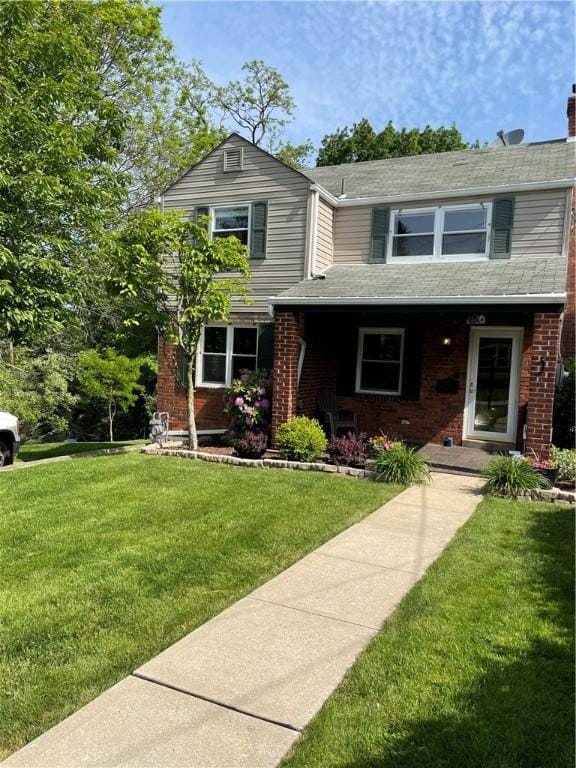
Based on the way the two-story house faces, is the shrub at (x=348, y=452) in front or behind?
in front

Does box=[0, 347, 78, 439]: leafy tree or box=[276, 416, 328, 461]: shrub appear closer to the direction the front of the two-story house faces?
the shrub

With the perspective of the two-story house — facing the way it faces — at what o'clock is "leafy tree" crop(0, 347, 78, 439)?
The leafy tree is roughly at 4 o'clock from the two-story house.

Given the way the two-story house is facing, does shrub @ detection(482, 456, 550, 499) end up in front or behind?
in front

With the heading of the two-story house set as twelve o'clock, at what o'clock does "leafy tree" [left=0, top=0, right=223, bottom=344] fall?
The leafy tree is roughly at 2 o'clock from the two-story house.

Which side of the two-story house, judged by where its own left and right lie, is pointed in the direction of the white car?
right

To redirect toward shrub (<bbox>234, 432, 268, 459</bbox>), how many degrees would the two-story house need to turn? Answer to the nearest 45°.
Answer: approximately 45° to its right

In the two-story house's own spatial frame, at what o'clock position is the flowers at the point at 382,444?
The flowers is roughly at 12 o'clock from the two-story house.

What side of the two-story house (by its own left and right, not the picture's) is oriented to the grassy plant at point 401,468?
front

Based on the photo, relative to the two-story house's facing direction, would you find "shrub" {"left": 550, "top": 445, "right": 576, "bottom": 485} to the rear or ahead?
ahead

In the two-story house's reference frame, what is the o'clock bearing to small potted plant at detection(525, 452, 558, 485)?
The small potted plant is roughly at 11 o'clock from the two-story house.

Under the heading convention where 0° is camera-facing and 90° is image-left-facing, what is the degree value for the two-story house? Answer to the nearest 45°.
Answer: approximately 0°
